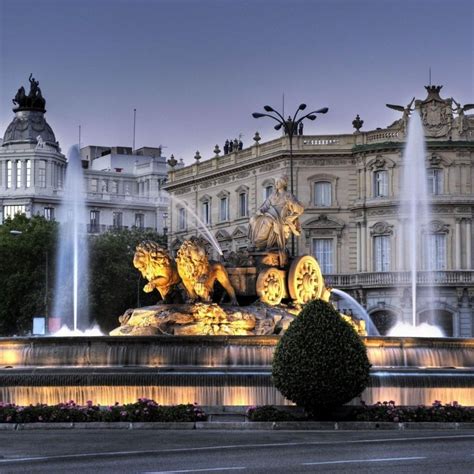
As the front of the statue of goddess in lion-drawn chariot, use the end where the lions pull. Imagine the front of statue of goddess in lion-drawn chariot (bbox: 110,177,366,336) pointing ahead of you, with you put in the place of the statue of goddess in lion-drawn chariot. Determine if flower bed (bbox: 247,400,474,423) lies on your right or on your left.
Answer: on your left

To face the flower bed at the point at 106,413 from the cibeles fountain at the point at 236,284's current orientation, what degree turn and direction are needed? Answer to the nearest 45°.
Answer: approximately 45° to its left

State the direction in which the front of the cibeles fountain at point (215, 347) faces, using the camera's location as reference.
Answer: facing the viewer and to the left of the viewer

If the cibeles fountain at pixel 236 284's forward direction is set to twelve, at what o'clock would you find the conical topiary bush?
The conical topiary bush is roughly at 10 o'clock from the cibeles fountain.

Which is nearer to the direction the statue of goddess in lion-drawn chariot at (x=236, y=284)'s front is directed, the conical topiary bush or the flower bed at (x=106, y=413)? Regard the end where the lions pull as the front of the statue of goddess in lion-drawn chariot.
the flower bed

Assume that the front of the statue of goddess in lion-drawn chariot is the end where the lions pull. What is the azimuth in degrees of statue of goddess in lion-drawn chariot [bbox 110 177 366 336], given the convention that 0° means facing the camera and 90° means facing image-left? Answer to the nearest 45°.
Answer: approximately 45°

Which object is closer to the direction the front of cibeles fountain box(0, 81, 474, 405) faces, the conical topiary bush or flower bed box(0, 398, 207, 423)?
the flower bed
